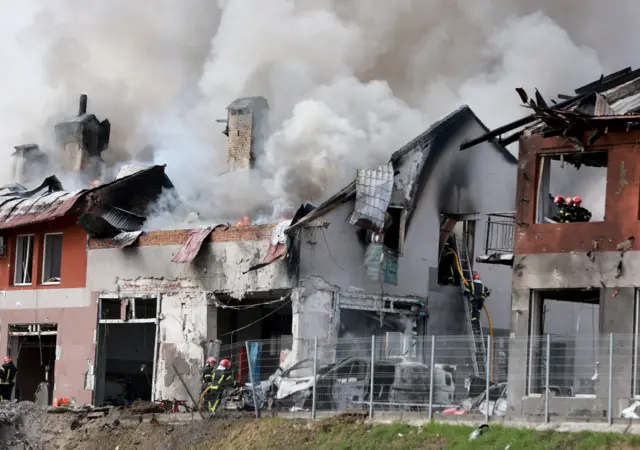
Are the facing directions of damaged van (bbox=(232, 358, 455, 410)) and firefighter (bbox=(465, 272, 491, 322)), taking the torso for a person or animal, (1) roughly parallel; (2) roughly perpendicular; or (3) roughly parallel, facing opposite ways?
roughly perpendicular

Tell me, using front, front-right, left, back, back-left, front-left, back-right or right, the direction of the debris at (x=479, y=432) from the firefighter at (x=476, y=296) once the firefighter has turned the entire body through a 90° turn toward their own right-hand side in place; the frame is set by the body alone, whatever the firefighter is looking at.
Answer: right

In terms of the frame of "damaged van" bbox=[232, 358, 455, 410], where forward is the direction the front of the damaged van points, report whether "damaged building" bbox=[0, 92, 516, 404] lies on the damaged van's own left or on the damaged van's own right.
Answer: on the damaged van's own right

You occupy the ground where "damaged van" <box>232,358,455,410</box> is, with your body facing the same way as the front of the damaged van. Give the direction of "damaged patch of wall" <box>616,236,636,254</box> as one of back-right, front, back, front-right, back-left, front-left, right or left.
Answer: back

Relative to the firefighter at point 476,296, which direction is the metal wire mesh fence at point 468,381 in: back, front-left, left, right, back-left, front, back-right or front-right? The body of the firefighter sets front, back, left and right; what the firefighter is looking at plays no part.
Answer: back

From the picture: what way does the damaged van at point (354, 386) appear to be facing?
to the viewer's left

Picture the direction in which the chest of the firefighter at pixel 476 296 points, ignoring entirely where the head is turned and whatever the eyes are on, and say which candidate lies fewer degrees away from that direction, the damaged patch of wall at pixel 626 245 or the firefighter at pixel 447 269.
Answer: the firefighter

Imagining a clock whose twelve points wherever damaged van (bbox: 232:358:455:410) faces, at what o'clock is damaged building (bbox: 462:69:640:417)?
The damaged building is roughly at 6 o'clock from the damaged van.

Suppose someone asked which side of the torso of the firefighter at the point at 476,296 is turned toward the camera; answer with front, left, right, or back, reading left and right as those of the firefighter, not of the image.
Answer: back

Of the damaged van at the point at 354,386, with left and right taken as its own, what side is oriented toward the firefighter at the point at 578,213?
back

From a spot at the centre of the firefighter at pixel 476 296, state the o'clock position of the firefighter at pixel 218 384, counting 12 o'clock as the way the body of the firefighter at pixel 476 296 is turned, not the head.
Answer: the firefighter at pixel 218 384 is roughly at 9 o'clock from the firefighter at pixel 476 296.

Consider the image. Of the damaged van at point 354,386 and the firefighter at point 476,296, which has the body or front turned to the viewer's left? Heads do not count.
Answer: the damaged van
